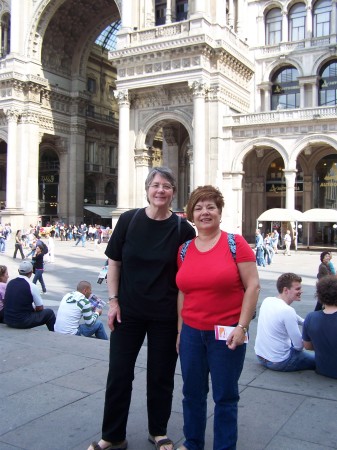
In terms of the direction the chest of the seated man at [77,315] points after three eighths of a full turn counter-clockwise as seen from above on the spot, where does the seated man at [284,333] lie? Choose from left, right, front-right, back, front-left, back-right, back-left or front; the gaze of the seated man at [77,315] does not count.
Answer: back-left

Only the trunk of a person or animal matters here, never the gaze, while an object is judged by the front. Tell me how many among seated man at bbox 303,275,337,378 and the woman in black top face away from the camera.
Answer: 1

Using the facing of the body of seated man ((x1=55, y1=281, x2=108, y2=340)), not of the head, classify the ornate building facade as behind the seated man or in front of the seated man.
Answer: in front

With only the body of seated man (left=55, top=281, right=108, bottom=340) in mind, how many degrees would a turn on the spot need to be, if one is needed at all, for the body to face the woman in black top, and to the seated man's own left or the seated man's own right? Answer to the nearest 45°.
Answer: approximately 135° to the seated man's own right

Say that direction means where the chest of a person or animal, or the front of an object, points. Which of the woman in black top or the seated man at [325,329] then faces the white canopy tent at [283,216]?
the seated man

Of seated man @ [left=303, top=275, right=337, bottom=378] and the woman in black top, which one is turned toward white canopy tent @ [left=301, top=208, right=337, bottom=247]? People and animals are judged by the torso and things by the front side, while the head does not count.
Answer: the seated man

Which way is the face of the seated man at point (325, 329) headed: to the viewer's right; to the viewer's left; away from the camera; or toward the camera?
away from the camera

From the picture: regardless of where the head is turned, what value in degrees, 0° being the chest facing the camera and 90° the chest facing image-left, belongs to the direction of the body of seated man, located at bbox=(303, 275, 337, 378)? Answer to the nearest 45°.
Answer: approximately 180°

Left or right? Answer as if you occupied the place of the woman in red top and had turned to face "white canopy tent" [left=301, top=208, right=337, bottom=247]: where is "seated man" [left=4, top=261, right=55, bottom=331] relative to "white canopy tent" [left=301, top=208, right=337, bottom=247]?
left
